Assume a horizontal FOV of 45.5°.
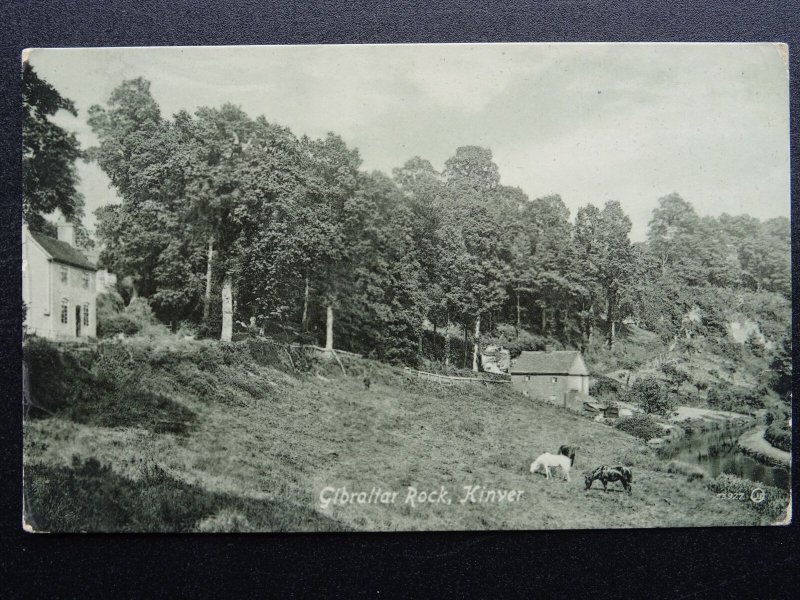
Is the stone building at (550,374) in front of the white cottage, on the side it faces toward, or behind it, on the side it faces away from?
in front

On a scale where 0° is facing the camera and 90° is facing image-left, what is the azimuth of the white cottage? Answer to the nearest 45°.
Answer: approximately 315°
